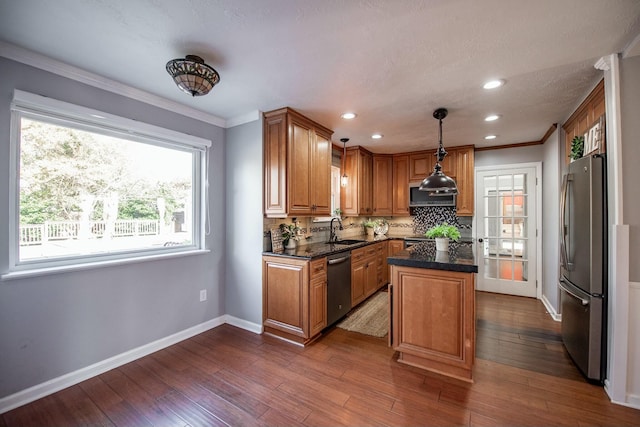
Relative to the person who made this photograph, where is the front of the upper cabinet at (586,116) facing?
facing to the left of the viewer

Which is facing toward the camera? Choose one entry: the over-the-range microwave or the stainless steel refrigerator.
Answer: the over-the-range microwave

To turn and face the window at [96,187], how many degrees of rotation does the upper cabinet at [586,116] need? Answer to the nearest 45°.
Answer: approximately 45° to its left

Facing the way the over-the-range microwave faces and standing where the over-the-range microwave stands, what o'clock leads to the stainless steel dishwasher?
The stainless steel dishwasher is roughly at 1 o'clock from the over-the-range microwave.

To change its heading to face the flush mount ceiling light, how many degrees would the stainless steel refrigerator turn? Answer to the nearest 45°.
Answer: approximately 45° to its left

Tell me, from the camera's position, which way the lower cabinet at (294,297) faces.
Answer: facing the viewer and to the right of the viewer

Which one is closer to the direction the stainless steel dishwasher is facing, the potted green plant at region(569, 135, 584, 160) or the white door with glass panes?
the potted green plant

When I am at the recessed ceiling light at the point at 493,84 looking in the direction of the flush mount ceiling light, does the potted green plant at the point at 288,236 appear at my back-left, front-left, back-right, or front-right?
front-right

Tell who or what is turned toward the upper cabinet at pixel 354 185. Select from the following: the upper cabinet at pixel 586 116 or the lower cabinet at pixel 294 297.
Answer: the upper cabinet at pixel 586 116

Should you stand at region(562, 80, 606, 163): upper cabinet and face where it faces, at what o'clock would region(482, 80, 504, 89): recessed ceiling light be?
The recessed ceiling light is roughly at 10 o'clock from the upper cabinet.

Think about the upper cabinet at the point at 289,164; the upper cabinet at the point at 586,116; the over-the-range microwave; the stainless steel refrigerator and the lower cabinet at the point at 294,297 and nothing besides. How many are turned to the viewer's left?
2

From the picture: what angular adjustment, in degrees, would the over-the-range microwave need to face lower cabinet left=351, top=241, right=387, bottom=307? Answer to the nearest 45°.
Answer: approximately 45° to its right

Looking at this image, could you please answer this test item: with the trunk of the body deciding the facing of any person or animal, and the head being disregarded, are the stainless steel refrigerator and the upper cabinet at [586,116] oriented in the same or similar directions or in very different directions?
same or similar directions

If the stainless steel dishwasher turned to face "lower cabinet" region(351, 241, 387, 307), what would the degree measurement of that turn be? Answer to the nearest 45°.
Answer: approximately 90° to its left

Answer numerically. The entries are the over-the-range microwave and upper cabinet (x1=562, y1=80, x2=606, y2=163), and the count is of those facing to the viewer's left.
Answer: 1

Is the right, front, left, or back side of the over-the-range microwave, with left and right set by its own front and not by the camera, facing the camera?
front

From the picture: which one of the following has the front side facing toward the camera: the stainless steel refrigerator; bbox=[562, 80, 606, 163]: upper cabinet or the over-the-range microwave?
the over-the-range microwave

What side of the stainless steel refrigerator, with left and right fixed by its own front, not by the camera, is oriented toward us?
left

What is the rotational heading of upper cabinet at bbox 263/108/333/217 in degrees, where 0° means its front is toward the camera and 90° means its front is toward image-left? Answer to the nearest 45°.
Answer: approximately 315°

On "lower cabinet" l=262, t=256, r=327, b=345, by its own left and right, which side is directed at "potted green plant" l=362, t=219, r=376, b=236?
left
